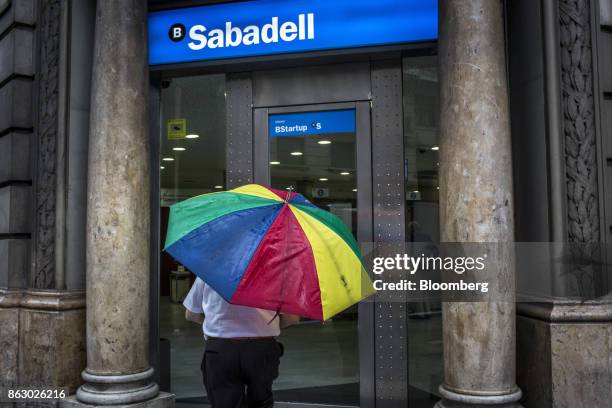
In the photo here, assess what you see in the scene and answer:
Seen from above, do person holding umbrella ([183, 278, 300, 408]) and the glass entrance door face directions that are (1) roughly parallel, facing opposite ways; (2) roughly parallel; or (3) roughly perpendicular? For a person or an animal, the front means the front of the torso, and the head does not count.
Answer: roughly parallel, facing opposite ways

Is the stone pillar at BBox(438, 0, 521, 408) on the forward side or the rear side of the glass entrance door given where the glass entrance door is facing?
on the forward side

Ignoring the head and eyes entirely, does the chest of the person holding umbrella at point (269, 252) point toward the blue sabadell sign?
yes

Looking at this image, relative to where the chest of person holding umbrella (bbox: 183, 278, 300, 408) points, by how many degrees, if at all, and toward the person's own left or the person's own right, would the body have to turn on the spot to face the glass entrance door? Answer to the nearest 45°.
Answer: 0° — they already face it

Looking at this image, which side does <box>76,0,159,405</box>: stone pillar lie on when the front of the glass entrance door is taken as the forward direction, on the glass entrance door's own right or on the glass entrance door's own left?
on the glass entrance door's own right

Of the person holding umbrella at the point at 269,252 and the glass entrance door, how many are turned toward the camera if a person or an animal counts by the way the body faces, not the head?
1

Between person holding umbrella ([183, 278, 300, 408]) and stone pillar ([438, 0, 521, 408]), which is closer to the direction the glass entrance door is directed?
the person holding umbrella

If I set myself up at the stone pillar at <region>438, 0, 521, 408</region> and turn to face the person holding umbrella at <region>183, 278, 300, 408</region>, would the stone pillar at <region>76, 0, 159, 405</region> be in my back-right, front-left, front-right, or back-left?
front-right

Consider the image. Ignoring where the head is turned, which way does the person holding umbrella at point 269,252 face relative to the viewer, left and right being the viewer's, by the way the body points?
facing away from the viewer

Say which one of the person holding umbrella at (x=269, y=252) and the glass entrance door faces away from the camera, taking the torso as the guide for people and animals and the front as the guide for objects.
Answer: the person holding umbrella

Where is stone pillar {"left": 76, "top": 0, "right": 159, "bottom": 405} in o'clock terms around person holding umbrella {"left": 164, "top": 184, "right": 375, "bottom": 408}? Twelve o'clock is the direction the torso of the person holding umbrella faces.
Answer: The stone pillar is roughly at 11 o'clock from the person holding umbrella.

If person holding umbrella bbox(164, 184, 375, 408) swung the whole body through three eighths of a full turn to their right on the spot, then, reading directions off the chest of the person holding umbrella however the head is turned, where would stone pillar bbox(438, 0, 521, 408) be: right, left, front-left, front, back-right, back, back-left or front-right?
left

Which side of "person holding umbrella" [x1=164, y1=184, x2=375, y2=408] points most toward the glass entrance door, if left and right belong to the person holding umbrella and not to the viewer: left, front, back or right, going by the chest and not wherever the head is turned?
front

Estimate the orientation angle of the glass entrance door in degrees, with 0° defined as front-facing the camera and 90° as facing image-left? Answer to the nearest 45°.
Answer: approximately 0°
